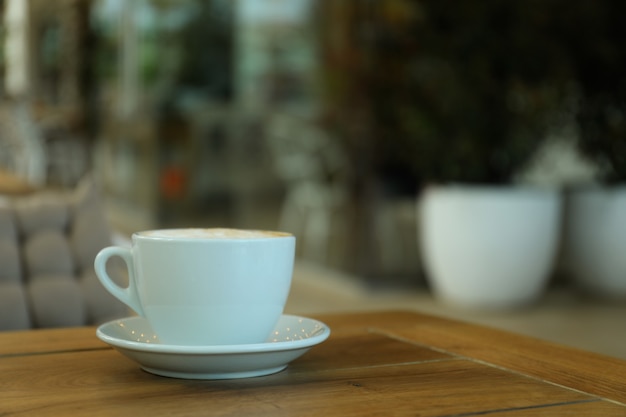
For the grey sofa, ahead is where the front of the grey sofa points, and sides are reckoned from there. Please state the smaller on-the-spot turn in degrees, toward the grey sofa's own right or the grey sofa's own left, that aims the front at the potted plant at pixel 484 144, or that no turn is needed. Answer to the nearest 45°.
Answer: approximately 135° to the grey sofa's own left

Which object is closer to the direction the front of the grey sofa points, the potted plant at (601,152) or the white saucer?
the white saucer

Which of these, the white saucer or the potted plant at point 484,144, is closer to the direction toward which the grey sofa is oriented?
the white saucer

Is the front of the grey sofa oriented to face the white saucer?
yes

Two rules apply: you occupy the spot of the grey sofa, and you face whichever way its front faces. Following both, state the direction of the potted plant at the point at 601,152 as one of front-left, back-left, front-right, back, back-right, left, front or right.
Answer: back-left

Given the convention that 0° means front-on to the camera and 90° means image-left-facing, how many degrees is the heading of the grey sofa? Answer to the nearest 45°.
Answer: approximately 0°

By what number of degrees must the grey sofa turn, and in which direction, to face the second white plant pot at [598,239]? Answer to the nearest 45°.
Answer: approximately 135° to its left

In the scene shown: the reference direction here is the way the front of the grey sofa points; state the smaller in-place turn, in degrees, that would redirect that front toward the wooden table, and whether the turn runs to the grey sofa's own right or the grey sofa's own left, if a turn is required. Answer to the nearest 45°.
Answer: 0° — it already faces it

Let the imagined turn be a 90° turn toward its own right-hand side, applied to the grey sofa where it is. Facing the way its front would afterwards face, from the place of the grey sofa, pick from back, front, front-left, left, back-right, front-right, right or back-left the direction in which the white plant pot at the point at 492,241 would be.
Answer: back-right

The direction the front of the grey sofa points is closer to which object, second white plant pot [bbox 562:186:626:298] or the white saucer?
the white saucer
